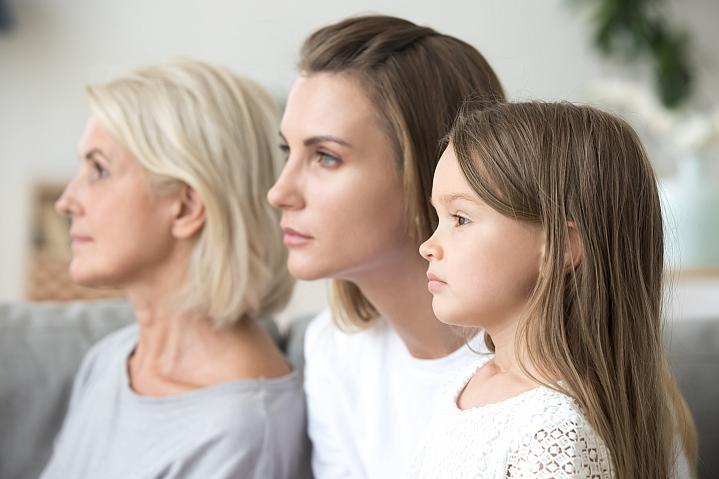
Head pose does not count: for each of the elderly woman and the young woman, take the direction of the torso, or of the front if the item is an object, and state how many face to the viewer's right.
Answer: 0

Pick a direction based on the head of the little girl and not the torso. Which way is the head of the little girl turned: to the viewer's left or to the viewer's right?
to the viewer's left

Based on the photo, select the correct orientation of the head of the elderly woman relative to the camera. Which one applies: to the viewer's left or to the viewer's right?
to the viewer's left

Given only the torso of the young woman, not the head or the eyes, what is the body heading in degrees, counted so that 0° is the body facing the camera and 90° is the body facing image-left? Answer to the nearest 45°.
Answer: approximately 45°

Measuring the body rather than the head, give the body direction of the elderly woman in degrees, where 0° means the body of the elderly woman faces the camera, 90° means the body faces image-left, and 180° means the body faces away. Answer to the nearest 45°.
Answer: approximately 45°

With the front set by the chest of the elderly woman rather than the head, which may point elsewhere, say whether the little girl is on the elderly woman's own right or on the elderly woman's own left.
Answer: on the elderly woman's own left
